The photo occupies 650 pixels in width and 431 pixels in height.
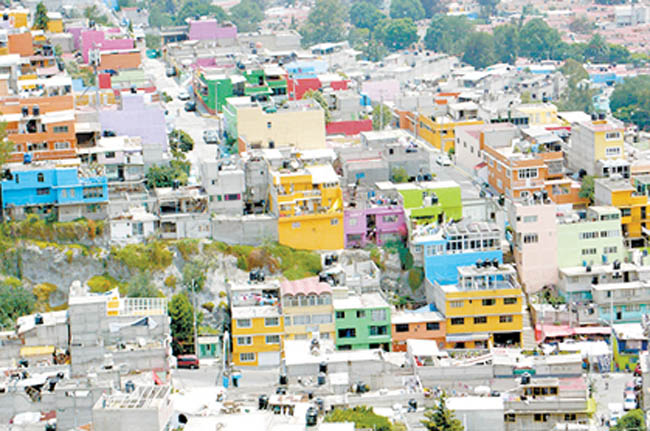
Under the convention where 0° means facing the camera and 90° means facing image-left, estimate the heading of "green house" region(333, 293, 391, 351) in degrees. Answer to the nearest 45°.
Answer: approximately 0°

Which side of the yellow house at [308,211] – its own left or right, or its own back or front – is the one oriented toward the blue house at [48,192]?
right

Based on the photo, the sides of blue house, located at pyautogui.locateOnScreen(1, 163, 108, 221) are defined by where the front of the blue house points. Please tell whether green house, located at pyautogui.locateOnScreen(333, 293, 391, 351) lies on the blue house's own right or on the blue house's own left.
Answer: on the blue house's own left

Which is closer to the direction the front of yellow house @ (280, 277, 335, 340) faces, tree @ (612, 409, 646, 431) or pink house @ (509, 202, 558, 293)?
the tree

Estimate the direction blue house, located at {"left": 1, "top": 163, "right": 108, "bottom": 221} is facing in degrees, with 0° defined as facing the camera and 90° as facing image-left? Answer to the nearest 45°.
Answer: approximately 0°

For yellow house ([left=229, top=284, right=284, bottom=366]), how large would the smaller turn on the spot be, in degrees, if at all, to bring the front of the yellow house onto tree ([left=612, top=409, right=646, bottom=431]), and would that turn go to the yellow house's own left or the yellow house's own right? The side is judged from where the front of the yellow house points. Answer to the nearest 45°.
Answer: approximately 45° to the yellow house's own left

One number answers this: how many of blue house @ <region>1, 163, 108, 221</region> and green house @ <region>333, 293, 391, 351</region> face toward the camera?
2

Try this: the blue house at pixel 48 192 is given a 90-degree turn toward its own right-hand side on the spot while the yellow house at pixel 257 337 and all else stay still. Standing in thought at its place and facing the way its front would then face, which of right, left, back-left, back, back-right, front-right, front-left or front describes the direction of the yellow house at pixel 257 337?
back-left

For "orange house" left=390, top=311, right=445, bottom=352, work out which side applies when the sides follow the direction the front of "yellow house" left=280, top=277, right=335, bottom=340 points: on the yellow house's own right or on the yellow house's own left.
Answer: on the yellow house's own left

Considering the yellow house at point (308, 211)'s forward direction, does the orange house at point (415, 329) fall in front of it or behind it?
in front
